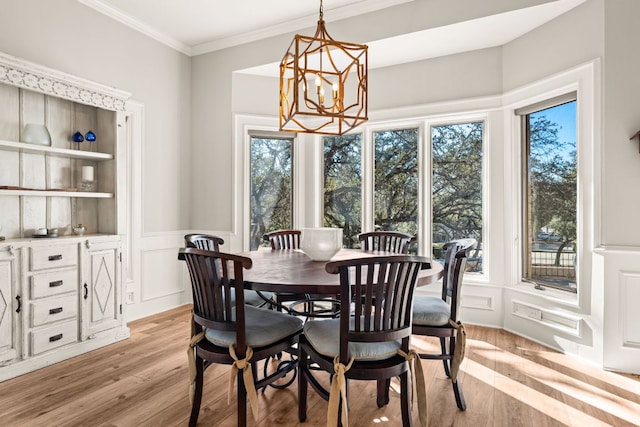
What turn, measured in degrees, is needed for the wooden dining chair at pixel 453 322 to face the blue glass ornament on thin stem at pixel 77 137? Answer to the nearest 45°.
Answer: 0° — it already faces it

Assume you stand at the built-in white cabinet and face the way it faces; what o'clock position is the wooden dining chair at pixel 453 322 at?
The wooden dining chair is roughly at 12 o'clock from the built-in white cabinet.

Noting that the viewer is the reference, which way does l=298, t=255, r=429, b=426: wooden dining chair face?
facing away from the viewer and to the left of the viewer

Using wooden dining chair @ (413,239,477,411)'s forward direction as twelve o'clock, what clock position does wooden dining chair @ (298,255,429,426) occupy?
wooden dining chair @ (298,255,429,426) is roughly at 10 o'clock from wooden dining chair @ (413,239,477,411).

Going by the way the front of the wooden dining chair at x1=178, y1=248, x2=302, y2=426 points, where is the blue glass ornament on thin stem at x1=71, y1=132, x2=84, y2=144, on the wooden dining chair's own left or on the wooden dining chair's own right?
on the wooden dining chair's own left

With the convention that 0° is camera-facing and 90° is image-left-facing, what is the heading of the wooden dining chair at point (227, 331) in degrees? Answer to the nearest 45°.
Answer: approximately 225°

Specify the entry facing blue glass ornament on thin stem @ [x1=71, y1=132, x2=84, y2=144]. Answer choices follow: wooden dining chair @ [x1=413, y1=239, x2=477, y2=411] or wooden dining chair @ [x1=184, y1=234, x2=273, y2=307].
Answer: wooden dining chair @ [x1=413, y1=239, x2=477, y2=411]

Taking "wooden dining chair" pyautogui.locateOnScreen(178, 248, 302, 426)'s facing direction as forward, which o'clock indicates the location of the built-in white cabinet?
The built-in white cabinet is roughly at 9 o'clock from the wooden dining chair.

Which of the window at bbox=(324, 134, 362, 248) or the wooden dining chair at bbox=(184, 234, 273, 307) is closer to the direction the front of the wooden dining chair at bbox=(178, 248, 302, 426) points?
the window

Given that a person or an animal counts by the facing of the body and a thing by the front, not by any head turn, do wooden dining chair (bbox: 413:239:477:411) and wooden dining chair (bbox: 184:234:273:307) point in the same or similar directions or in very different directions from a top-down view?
very different directions
